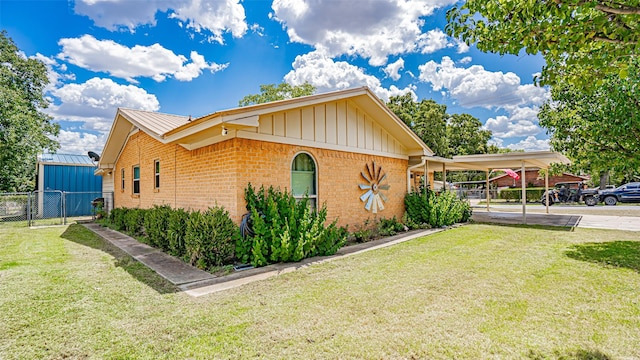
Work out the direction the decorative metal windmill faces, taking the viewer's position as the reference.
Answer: facing the viewer and to the right of the viewer

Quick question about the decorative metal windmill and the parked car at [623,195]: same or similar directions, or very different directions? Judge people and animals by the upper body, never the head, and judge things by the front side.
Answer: very different directions

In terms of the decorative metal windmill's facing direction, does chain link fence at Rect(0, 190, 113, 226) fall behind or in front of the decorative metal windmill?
behind

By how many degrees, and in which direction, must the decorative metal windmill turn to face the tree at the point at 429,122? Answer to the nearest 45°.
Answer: approximately 135° to its left

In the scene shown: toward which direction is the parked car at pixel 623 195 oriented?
to the viewer's left

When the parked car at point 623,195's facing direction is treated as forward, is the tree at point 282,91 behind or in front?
in front

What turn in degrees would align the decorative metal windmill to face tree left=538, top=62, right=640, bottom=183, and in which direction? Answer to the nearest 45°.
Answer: approximately 45° to its left

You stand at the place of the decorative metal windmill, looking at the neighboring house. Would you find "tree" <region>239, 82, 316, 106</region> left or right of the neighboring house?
left
